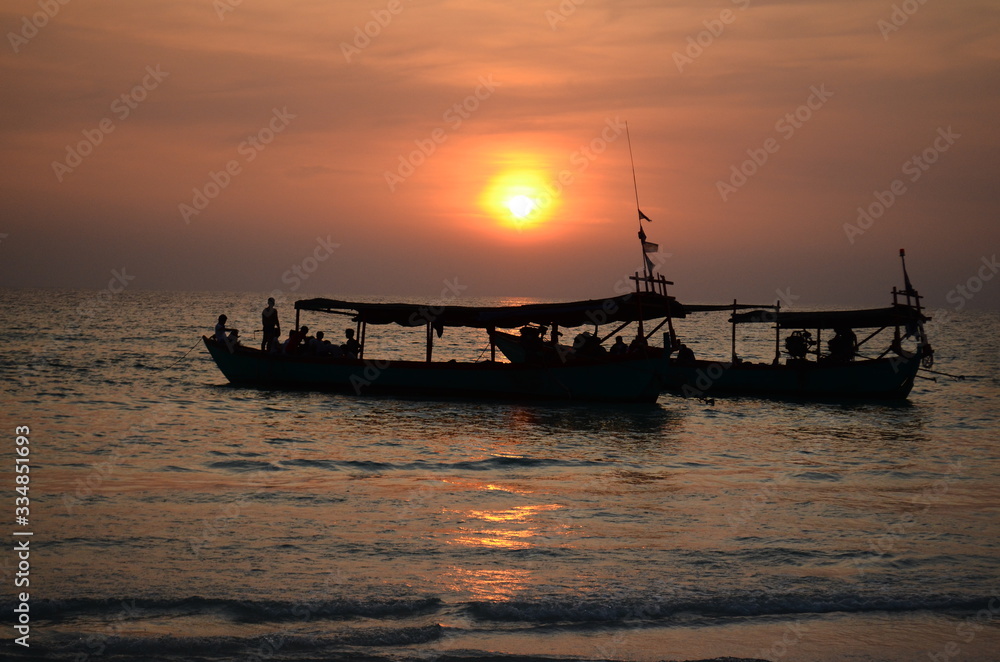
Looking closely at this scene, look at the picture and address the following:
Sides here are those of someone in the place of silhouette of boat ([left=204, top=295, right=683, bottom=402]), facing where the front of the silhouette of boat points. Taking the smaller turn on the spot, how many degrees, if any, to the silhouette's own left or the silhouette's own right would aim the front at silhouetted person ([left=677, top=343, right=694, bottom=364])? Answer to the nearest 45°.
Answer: approximately 135° to the silhouette's own right

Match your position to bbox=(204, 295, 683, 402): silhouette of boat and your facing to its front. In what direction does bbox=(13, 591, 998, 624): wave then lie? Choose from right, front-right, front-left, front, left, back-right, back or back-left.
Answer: left

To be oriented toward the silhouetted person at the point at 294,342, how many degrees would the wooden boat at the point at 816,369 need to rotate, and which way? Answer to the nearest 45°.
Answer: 0° — it already faces them

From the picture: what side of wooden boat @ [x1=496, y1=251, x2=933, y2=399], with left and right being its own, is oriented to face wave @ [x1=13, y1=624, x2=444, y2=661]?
left

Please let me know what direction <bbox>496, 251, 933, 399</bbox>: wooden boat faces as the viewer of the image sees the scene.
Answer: facing to the left of the viewer

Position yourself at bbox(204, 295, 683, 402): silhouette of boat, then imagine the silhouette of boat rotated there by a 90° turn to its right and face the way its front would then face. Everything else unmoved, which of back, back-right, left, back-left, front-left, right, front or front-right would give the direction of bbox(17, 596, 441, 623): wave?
back

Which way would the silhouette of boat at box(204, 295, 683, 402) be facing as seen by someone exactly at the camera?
facing to the left of the viewer

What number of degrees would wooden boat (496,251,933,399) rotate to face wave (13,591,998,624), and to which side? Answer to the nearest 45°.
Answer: approximately 90° to its left

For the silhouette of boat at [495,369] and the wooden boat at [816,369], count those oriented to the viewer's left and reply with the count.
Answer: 2

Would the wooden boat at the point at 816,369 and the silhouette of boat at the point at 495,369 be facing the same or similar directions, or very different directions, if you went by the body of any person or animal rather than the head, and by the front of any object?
same or similar directions
